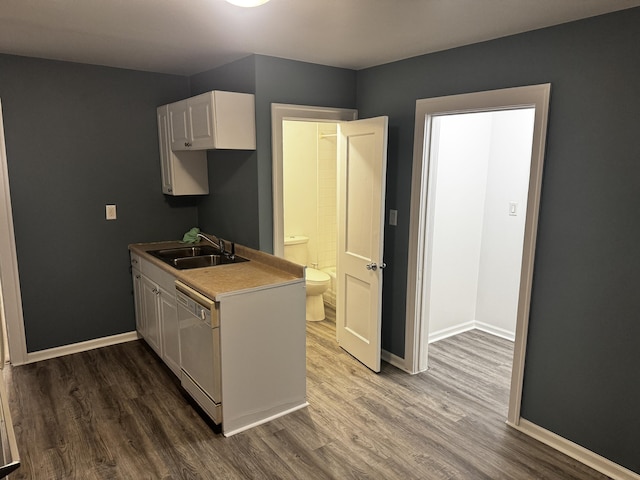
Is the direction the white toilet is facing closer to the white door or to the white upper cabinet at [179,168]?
the white door

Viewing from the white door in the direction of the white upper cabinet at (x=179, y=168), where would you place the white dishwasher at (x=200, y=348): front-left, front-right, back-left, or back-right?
front-left

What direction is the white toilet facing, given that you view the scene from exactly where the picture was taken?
facing the viewer and to the right of the viewer

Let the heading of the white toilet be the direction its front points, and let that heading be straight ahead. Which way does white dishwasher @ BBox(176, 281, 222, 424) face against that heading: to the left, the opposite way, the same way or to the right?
to the right

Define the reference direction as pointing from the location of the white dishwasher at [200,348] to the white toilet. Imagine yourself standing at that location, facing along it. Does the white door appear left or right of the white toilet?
right

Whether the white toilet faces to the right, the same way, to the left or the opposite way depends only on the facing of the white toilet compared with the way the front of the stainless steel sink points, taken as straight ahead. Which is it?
to the left

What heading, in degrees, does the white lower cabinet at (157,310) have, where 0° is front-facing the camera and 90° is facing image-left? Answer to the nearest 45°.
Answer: approximately 45°

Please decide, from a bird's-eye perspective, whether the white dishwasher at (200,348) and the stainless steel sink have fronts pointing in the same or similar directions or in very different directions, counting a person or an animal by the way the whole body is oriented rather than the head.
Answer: same or similar directions

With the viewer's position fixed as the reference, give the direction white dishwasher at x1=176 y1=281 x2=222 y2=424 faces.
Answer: facing the viewer and to the left of the viewer
